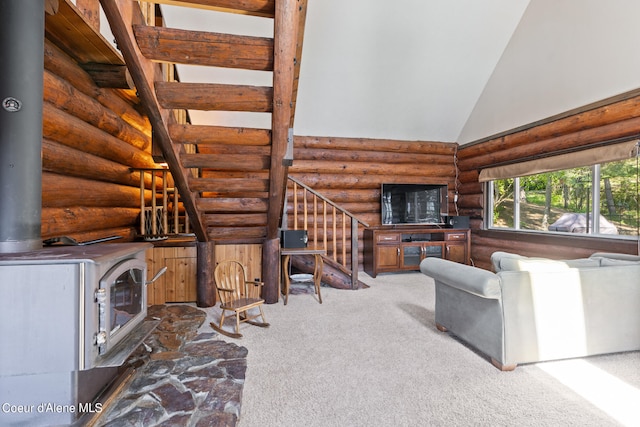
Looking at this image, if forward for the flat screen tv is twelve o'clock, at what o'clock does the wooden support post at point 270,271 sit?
The wooden support post is roughly at 1 o'clock from the flat screen tv.

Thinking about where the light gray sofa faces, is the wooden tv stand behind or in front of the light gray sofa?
in front

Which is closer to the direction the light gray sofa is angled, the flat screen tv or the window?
the flat screen tv

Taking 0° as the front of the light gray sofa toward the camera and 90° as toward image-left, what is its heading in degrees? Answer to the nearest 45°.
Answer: approximately 135°

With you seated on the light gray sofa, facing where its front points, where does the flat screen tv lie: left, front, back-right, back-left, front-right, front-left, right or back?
front

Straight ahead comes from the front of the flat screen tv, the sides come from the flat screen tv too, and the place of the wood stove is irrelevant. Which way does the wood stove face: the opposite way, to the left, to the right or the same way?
to the left

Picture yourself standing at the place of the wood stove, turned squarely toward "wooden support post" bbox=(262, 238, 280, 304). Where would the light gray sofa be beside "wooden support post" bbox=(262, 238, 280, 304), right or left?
right

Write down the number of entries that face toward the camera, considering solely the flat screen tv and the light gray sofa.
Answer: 1

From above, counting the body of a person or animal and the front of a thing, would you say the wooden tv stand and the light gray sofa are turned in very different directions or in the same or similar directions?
very different directions

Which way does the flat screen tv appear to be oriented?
toward the camera

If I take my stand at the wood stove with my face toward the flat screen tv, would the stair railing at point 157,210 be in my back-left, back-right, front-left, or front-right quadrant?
front-left

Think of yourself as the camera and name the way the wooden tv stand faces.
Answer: facing the viewer and to the right of the viewer
